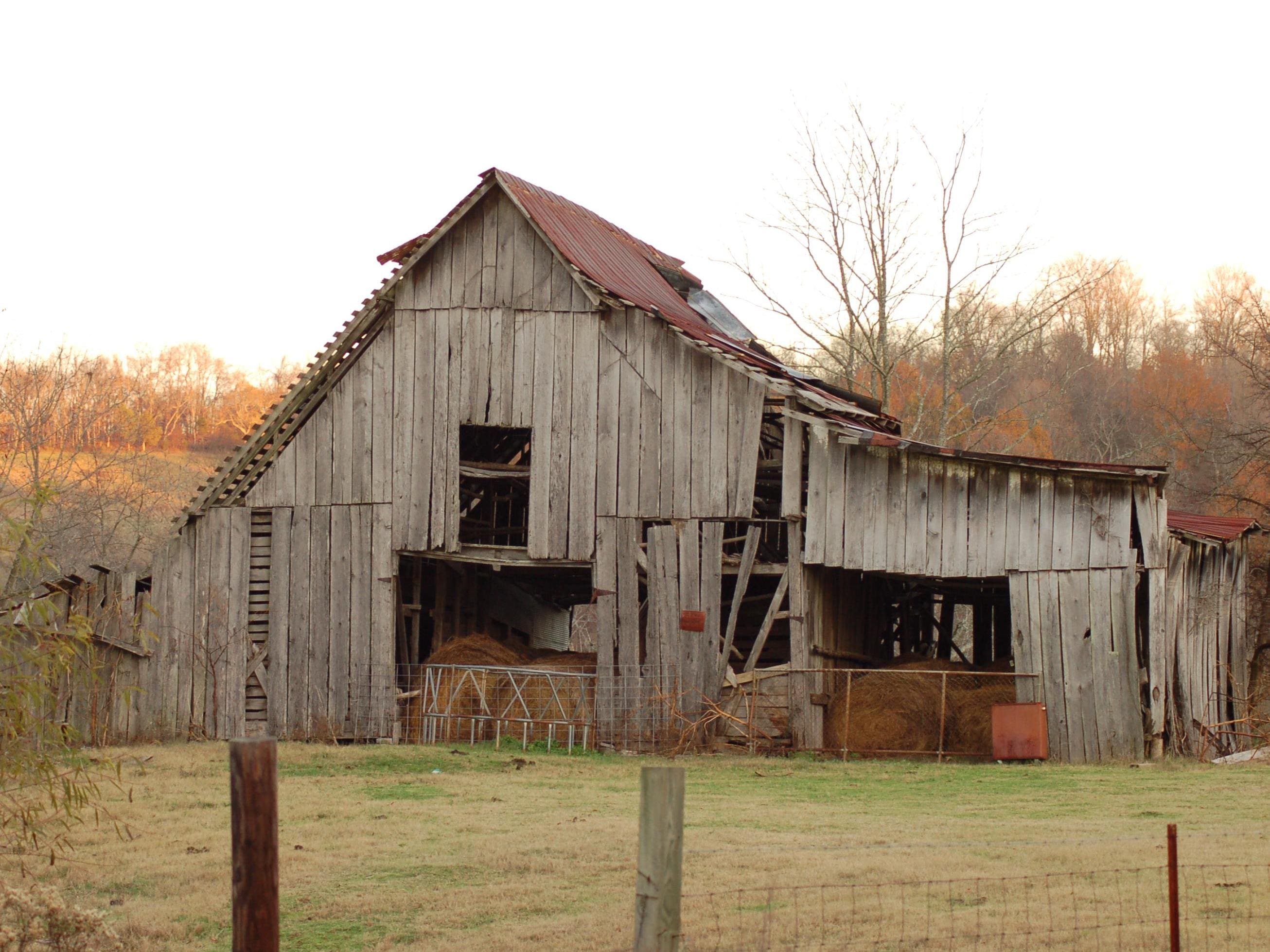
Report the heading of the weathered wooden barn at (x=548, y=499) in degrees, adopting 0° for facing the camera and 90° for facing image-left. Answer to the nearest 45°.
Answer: approximately 0°

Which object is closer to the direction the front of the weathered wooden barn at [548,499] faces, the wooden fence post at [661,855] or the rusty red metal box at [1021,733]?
the wooden fence post

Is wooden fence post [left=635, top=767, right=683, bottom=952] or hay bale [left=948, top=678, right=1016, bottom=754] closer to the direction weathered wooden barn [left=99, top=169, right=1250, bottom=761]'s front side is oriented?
the wooden fence post

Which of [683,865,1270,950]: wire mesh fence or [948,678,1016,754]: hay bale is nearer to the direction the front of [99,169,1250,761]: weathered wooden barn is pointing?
the wire mesh fence

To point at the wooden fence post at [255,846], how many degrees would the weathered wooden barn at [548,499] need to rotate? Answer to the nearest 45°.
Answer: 0° — it already faces it

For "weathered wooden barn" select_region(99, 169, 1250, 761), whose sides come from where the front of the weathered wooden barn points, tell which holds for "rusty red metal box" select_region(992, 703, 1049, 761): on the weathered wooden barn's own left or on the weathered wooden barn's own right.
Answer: on the weathered wooden barn's own left
